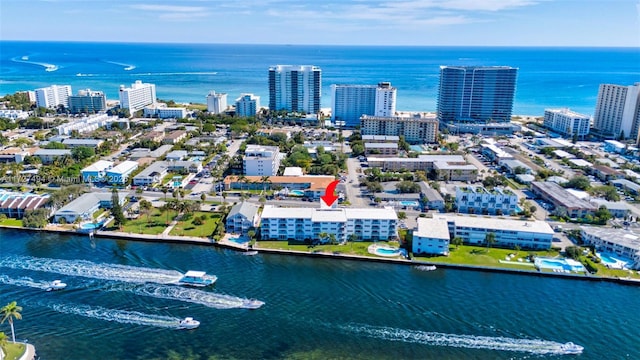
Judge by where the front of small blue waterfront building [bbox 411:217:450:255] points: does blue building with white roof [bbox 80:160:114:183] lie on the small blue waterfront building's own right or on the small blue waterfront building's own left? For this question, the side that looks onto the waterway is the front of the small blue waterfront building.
on the small blue waterfront building's own right

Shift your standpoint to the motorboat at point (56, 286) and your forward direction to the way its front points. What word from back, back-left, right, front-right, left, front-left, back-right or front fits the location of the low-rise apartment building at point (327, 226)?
front

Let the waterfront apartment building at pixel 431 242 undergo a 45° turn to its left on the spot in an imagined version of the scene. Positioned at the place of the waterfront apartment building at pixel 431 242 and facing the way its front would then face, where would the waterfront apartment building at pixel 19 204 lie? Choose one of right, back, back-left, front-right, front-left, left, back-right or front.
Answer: back-right

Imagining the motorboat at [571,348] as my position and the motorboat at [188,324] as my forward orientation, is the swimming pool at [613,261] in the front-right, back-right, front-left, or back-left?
back-right

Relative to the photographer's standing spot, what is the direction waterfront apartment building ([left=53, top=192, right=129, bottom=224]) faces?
facing the viewer

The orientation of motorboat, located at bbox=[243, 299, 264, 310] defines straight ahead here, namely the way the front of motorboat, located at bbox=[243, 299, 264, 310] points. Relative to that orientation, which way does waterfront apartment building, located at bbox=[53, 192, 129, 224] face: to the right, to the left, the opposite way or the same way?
to the right

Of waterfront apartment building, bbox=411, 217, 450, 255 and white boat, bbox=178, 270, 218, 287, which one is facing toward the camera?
the waterfront apartment building

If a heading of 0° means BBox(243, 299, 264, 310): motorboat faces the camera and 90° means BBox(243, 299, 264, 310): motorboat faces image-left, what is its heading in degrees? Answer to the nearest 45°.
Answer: approximately 270°

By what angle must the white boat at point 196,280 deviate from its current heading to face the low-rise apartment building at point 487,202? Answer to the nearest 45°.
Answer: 0° — it already faces it

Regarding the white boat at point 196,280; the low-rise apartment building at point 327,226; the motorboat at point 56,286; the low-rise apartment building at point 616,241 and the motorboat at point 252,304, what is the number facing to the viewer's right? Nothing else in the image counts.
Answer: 3

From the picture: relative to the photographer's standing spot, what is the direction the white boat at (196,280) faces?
facing to the right of the viewer

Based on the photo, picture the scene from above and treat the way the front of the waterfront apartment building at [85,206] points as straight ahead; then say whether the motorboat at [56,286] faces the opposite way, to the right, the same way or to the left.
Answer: to the left

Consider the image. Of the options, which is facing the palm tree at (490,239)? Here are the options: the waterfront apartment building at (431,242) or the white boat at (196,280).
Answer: the white boat

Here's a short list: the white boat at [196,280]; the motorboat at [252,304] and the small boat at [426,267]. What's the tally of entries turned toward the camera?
0
